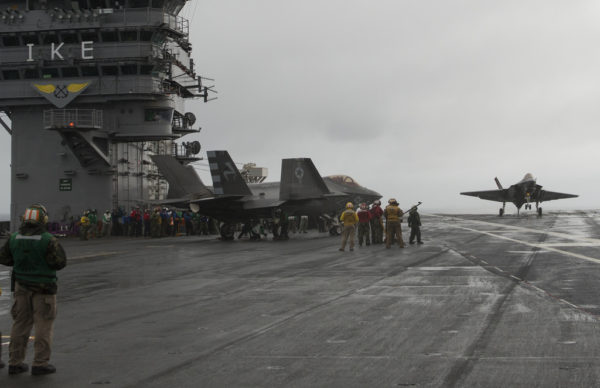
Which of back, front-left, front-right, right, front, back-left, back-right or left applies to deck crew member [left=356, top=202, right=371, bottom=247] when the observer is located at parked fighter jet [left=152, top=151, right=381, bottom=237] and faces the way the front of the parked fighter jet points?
right

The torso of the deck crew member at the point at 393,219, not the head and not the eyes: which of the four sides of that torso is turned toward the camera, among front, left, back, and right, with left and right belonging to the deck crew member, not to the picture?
back

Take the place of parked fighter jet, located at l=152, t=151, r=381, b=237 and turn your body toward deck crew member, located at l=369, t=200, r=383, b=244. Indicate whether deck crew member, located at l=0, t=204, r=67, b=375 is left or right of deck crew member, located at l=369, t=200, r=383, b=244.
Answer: right

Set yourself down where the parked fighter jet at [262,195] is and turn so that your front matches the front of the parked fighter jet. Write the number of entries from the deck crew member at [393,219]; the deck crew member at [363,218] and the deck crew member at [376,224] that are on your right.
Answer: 3

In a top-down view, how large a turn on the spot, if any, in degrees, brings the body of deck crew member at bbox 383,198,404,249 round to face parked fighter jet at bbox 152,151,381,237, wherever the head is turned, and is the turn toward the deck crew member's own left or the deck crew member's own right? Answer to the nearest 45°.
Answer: approximately 45° to the deck crew member's own left

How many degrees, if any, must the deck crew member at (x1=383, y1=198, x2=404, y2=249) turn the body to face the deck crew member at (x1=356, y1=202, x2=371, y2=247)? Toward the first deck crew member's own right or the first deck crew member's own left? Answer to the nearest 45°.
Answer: approximately 45° to the first deck crew member's own left

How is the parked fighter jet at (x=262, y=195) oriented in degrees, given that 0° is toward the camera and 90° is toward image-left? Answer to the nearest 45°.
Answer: approximately 225°

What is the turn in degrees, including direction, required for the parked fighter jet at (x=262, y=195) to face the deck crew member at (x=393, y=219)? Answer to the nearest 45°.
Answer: approximately 90° to its right

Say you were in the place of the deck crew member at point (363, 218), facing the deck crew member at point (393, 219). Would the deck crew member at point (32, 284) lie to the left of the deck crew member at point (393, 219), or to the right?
right

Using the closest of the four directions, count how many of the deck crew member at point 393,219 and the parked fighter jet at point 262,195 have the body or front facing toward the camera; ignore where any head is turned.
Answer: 0
